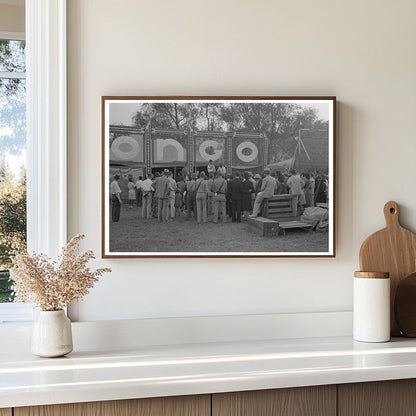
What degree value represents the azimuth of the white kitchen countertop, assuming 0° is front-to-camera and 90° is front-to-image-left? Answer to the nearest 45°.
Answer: approximately 0°

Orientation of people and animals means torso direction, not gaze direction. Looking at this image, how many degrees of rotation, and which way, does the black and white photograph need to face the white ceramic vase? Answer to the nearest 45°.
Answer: approximately 45° to its right

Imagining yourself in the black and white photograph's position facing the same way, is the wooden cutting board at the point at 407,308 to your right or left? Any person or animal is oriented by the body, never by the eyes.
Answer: on your left

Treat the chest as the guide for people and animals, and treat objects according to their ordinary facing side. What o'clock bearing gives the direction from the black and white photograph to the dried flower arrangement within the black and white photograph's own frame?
The dried flower arrangement is roughly at 2 o'clock from the black and white photograph.

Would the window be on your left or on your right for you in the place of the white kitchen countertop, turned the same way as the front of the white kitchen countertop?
on your right
